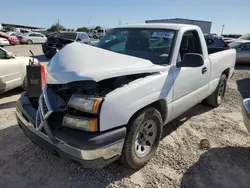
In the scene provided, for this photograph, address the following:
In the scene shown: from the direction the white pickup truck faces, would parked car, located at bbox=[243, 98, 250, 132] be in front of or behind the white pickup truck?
behind

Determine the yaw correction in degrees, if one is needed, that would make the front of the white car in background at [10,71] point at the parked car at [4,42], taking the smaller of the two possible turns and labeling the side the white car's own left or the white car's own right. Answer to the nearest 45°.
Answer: approximately 45° to the white car's own left

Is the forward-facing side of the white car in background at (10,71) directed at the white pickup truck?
no

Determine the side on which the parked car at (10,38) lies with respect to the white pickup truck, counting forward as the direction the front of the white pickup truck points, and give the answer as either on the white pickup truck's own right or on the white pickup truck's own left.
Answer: on the white pickup truck's own right

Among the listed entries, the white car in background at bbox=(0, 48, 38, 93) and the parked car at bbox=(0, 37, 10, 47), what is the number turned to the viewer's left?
0
